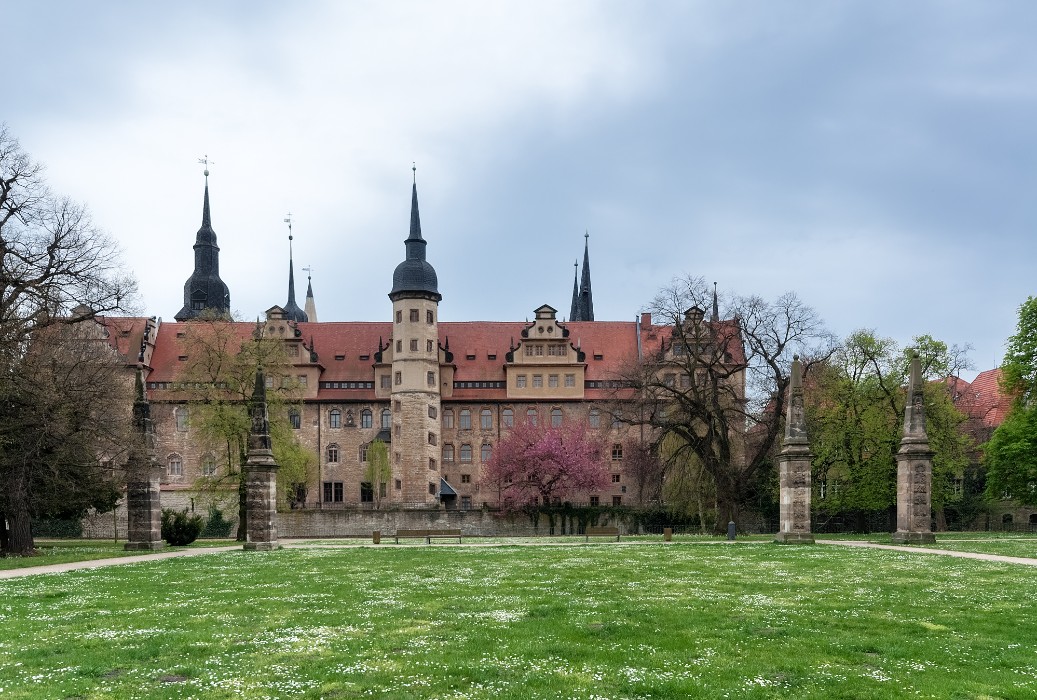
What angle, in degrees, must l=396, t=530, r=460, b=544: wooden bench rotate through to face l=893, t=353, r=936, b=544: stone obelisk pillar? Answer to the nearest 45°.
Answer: approximately 45° to its left

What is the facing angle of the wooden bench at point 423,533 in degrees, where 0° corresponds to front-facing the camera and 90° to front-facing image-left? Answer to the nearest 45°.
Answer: approximately 0°

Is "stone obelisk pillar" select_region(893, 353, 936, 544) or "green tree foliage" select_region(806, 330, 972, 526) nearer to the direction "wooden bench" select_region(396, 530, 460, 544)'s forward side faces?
the stone obelisk pillar

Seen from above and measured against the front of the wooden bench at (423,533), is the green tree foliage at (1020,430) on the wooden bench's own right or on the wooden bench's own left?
on the wooden bench's own left
